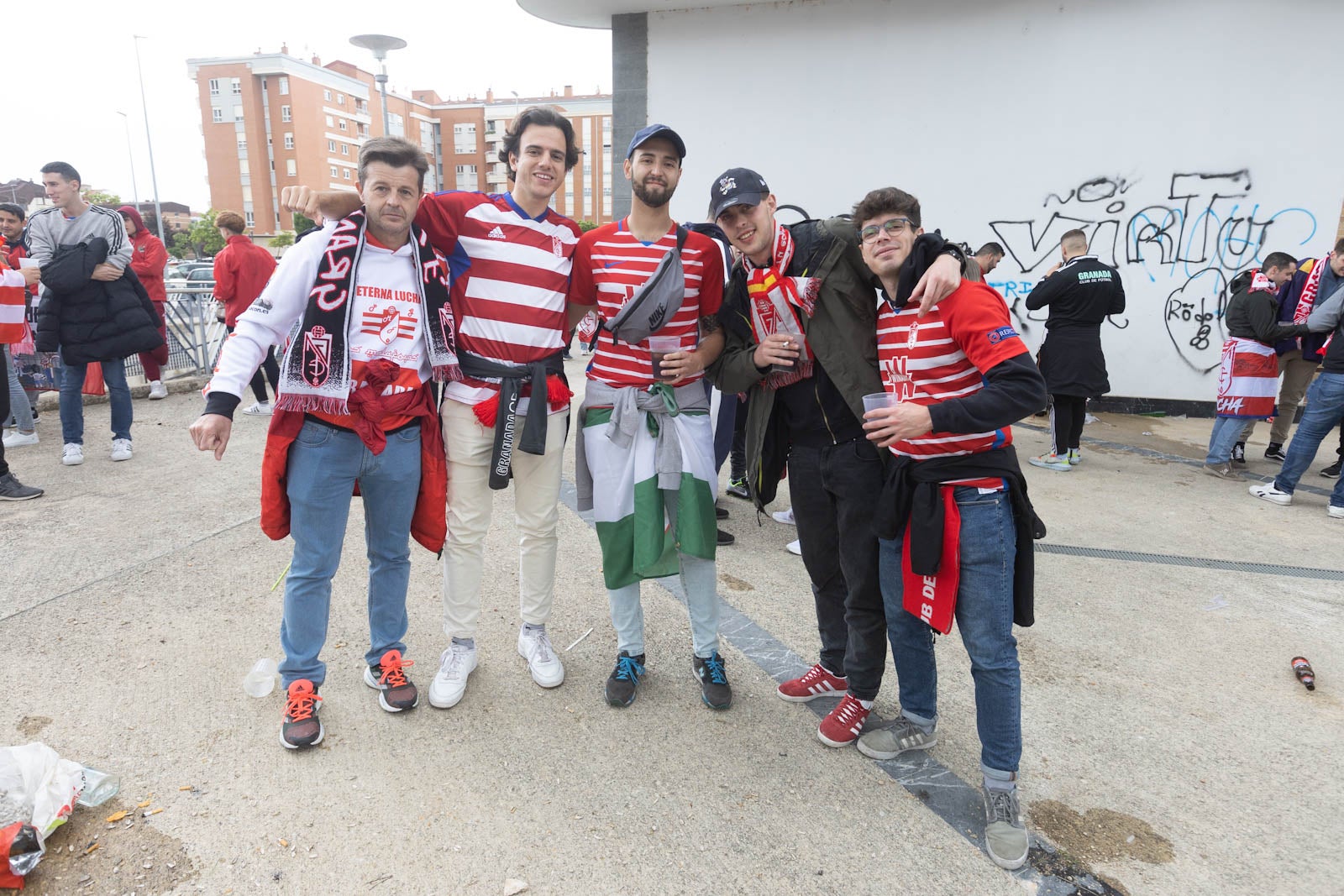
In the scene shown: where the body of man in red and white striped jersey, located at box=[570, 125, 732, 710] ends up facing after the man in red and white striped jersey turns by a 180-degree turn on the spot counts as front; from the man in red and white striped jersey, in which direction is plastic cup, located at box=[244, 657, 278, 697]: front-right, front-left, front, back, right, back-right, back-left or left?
left

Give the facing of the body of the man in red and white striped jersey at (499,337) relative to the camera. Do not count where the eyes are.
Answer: toward the camera

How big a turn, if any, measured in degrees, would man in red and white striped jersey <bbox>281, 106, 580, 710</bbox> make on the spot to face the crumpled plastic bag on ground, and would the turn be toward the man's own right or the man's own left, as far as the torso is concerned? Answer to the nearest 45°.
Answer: approximately 45° to the man's own right

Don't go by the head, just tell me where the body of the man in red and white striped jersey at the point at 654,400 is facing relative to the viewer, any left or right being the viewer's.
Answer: facing the viewer

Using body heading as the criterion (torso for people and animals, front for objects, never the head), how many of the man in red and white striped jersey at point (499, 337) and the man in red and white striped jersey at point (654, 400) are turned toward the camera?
2

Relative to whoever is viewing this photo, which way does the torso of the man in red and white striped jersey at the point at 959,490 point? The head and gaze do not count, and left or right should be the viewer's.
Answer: facing the viewer and to the left of the viewer
